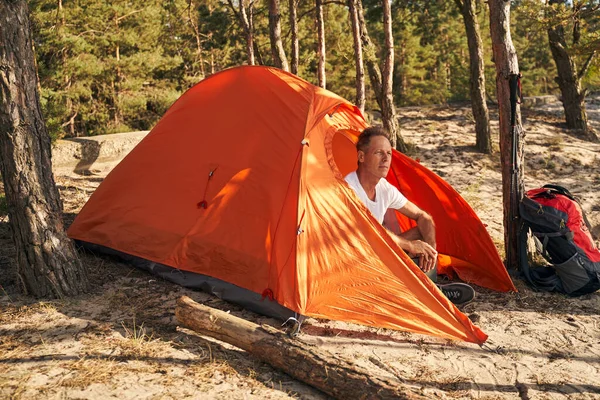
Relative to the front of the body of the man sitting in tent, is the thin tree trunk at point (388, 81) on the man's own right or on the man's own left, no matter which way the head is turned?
on the man's own left

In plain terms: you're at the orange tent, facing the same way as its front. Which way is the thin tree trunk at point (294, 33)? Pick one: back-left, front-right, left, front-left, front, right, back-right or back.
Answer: back-left

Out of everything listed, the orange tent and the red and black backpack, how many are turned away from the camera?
0

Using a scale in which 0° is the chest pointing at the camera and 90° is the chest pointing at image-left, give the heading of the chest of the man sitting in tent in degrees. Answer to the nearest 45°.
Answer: approximately 315°

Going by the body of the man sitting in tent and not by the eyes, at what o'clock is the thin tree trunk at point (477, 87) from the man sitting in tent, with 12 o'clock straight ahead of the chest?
The thin tree trunk is roughly at 8 o'clock from the man sitting in tent.
